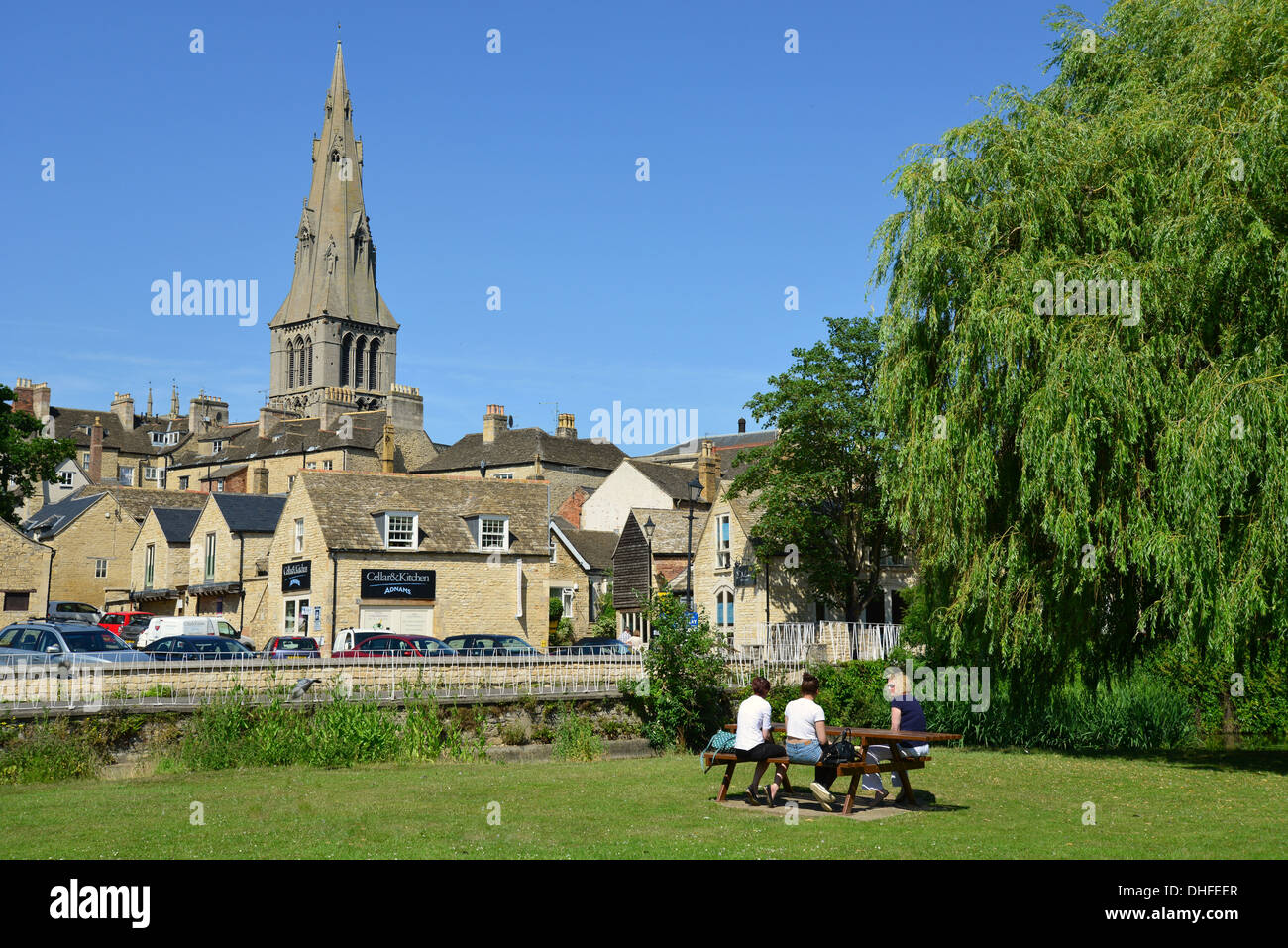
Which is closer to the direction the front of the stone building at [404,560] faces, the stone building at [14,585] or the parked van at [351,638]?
the parked van

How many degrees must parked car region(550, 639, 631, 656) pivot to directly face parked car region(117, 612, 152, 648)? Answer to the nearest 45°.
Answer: approximately 45° to its right

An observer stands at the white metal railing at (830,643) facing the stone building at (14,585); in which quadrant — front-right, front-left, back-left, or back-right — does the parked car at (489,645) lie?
front-left

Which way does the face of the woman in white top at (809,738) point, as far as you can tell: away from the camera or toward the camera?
away from the camera

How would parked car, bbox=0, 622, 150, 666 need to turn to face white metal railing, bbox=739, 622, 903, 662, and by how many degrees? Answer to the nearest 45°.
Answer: approximately 45° to its left

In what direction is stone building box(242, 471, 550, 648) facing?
toward the camera

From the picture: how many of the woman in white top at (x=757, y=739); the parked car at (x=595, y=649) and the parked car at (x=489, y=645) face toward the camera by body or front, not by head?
0

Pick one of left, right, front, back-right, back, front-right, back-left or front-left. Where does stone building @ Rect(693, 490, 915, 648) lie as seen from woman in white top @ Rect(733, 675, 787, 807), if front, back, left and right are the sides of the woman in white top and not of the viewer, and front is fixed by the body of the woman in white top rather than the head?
front-left

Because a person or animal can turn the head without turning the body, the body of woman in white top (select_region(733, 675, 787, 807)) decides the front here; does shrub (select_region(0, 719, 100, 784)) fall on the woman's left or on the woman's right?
on the woman's left

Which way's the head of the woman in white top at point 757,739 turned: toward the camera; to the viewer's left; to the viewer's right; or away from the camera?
away from the camera

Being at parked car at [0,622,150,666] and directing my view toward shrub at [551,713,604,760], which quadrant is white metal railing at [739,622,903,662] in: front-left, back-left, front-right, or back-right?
front-left

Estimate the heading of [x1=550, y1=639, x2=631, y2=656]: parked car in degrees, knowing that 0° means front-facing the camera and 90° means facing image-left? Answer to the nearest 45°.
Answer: approximately 90°

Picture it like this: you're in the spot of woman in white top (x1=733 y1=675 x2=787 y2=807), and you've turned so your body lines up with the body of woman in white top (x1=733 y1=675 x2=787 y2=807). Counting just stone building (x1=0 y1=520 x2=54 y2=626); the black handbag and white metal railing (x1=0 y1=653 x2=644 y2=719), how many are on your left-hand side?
2

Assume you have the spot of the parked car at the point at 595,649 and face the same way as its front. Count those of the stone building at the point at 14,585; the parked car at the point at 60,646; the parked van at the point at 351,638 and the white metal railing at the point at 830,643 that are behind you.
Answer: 1
